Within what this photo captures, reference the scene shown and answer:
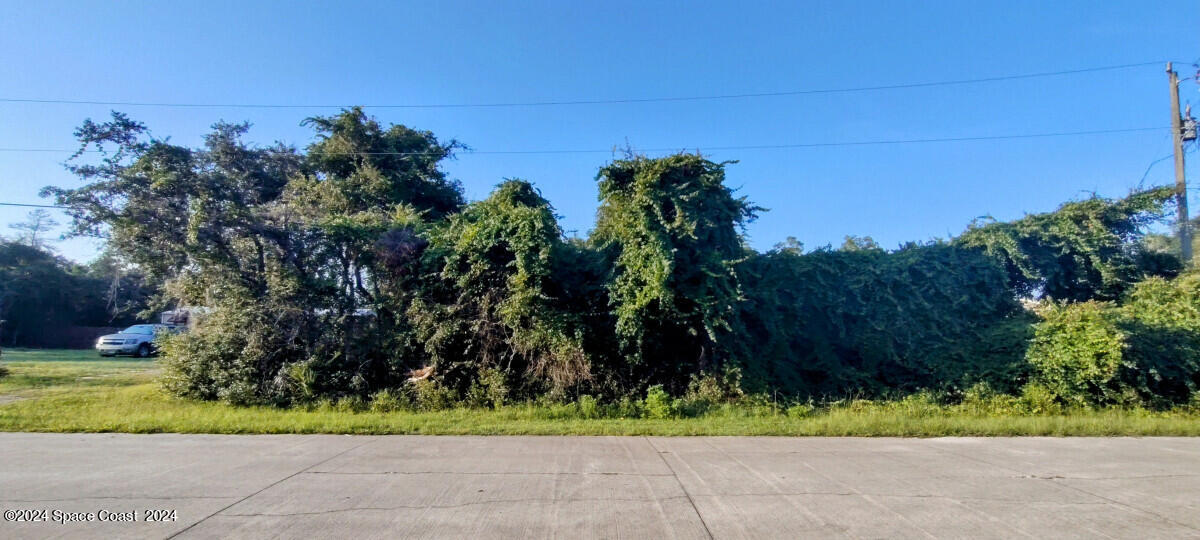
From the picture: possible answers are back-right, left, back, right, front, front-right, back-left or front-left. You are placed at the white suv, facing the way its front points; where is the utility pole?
left

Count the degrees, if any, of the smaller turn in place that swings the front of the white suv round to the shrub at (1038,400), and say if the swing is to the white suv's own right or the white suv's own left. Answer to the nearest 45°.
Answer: approximately 90° to the white suv's own left

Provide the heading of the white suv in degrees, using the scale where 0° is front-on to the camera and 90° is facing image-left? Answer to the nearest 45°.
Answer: approximately 45°

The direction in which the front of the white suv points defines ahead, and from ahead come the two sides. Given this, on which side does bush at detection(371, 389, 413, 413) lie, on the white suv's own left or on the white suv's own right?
on the white suv's own left

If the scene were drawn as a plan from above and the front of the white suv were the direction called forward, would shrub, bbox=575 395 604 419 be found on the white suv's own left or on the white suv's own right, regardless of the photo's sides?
on the white suv's own left

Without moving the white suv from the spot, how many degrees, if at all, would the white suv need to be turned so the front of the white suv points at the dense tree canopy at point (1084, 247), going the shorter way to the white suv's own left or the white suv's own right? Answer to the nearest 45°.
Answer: approximately 90° to the white suv's own left
